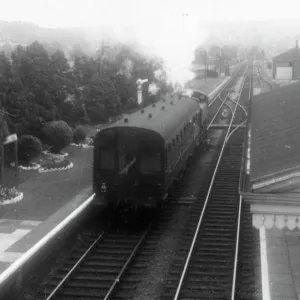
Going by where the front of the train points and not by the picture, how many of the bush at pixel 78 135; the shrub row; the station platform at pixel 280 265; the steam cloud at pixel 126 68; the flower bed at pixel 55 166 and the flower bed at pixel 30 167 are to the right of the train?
1

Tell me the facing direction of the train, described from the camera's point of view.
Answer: facing away from the viewer and to the right of the viewer

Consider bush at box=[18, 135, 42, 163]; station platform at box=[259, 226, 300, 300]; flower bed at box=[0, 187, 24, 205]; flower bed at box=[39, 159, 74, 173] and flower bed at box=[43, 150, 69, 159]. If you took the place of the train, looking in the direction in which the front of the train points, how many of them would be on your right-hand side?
1

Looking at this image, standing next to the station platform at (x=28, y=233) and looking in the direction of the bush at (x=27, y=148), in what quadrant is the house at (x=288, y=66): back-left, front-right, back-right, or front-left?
front-right

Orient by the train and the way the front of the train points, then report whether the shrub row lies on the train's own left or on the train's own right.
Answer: on the train's own left

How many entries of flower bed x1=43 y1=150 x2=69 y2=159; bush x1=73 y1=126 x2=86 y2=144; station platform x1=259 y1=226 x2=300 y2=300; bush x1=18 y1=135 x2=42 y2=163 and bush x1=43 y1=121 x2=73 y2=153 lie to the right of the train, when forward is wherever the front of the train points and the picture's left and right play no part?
1

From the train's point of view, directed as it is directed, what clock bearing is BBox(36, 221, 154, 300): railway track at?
The railway track is roughly at 5 o'clock from the train.

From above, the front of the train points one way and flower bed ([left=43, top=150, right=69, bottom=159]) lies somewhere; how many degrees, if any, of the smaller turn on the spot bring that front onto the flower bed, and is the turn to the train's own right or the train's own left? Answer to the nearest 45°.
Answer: approximately 45° to the train's own left

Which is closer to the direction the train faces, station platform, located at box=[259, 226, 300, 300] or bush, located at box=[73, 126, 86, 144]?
the bush

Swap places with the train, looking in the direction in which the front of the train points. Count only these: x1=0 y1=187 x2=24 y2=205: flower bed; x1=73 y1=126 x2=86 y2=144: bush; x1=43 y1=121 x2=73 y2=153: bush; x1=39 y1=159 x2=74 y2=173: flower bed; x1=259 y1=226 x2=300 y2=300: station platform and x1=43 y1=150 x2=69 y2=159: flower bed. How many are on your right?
1

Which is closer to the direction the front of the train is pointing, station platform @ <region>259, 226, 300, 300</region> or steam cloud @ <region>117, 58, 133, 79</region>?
the steam cloud

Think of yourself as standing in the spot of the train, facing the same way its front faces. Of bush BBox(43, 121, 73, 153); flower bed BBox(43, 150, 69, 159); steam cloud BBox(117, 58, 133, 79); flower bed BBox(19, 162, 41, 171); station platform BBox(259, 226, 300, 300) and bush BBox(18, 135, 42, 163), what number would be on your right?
1

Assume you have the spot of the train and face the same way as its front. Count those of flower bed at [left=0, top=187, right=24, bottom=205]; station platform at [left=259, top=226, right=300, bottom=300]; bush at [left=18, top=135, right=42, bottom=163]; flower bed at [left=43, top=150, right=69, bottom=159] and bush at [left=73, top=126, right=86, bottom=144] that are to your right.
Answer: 1

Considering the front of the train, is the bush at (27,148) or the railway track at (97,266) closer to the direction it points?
the bush

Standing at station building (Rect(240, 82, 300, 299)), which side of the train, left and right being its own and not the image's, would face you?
right
